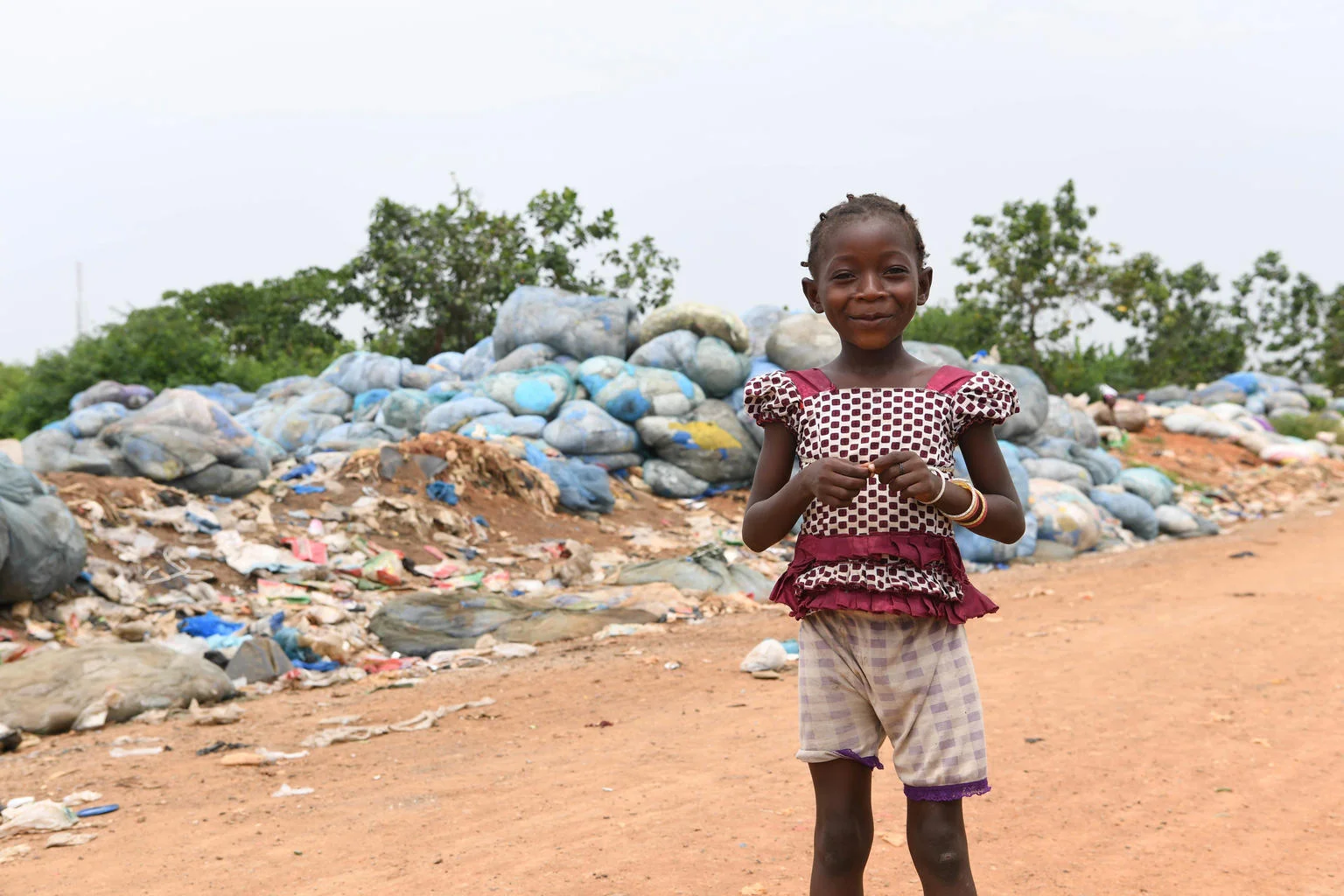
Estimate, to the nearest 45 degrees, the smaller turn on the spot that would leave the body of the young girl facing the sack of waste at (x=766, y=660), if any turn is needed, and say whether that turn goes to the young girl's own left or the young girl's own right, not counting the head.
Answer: approximately 180°

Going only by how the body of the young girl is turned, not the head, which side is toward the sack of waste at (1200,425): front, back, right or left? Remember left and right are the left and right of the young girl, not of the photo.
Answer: back

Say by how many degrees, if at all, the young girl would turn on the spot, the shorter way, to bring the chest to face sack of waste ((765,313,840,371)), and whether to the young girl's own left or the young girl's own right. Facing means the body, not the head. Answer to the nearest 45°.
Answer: approximately 180°

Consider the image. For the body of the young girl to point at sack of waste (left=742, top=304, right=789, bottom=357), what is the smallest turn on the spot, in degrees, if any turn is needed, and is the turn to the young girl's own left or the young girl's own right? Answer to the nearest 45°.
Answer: approximately 180°

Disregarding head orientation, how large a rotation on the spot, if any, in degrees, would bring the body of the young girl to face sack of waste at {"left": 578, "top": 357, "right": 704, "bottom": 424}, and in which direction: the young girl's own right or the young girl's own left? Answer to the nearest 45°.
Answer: approximately 180°

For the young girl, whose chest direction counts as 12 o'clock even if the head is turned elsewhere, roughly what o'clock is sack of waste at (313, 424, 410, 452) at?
The sack of waste is roughly at 5 o'clock from the young girl.

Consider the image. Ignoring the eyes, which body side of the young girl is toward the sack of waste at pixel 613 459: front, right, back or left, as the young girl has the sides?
back

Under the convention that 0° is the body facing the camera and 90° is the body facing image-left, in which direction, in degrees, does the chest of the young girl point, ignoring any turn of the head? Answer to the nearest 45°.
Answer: approximately 0°

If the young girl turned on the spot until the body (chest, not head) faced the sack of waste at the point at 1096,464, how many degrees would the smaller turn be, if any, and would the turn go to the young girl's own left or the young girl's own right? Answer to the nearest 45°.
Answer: approximately 180°

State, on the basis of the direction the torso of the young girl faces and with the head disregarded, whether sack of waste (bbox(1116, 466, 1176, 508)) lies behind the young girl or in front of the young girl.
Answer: behind

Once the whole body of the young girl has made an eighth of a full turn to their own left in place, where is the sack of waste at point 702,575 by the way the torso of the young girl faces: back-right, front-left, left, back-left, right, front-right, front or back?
back-left

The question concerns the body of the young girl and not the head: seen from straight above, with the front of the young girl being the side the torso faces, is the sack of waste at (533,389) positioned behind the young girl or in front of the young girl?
behind

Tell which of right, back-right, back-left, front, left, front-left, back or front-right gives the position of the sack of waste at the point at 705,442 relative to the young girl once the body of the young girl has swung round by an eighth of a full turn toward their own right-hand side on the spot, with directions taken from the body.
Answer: back-right

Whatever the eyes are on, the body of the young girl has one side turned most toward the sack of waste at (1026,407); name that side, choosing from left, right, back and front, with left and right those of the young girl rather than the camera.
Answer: back
